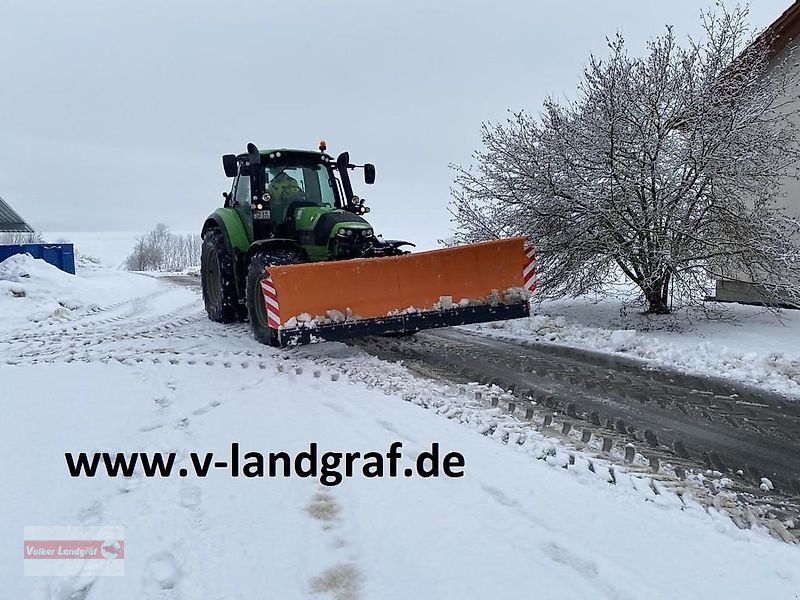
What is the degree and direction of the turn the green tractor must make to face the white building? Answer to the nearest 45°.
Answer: approximately 45° to its left

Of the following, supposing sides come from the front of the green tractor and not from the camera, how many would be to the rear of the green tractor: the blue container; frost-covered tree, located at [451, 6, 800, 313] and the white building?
1

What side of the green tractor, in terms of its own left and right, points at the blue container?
back

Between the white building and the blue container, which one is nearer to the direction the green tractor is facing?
the white building

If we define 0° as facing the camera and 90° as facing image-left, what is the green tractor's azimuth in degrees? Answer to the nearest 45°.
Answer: approximately 315°
